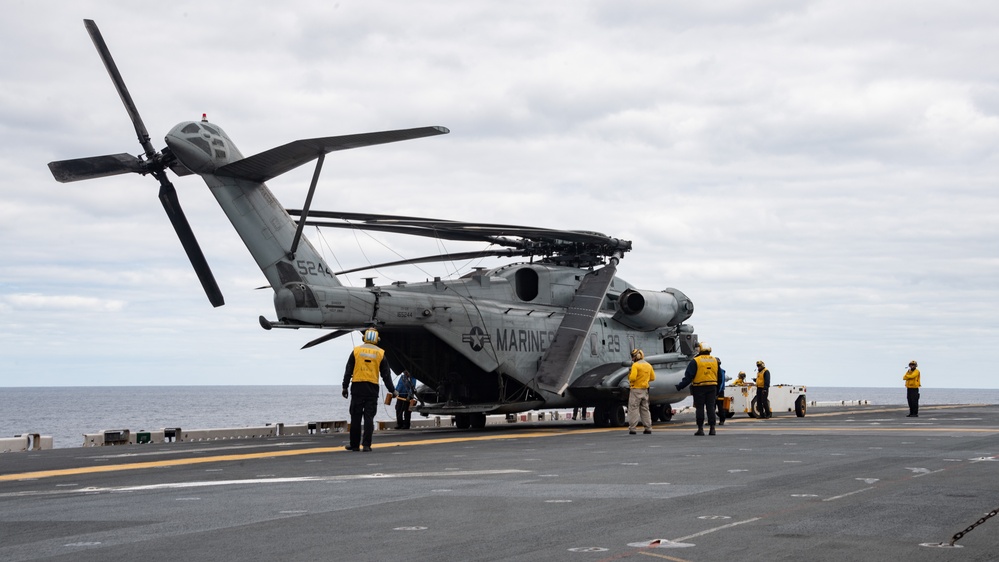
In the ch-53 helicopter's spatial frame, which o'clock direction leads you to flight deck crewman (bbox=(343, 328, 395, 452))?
The flight deck crewman is roughly at 5 o'clock from the ch-53 helicopter.

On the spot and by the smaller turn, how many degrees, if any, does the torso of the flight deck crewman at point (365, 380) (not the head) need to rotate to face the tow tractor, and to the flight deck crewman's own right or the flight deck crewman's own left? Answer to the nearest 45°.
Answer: approximately 45° to the flight deck crewman's own right

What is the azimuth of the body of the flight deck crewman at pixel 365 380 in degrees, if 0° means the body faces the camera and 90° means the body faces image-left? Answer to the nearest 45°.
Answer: approximately 180°

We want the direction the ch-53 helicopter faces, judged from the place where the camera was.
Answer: facing away from the viewer and to the right of the viewer

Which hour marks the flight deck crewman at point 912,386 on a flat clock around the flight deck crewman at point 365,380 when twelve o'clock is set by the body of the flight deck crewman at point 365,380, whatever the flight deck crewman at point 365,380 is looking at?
the flight deck crewman at point 912,386 is roughly at 2 o'clock from the flight deck crewman at point 365,380.

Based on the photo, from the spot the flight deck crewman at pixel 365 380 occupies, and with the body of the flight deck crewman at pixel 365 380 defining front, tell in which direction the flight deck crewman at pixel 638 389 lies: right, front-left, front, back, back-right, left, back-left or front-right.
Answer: front-right

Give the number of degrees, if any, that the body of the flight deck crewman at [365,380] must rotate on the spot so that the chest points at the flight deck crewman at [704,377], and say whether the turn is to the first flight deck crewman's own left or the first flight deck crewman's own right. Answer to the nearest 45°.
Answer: approximately 45° to the first flight deck crewman's own right

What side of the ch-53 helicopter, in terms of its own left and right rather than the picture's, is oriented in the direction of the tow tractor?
front

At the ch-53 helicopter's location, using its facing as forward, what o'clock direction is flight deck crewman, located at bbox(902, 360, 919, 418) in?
The flight deck crewman is roughly at 1 o'clock from the ch-53 helicopter.
